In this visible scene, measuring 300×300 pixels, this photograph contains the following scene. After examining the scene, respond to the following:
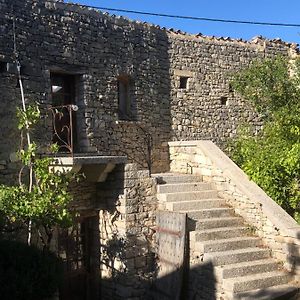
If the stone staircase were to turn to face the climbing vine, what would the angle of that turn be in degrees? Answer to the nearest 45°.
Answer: approximately 135° to its right

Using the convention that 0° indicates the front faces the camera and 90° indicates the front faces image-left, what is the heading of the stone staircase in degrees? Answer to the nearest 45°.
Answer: approximately 315°
